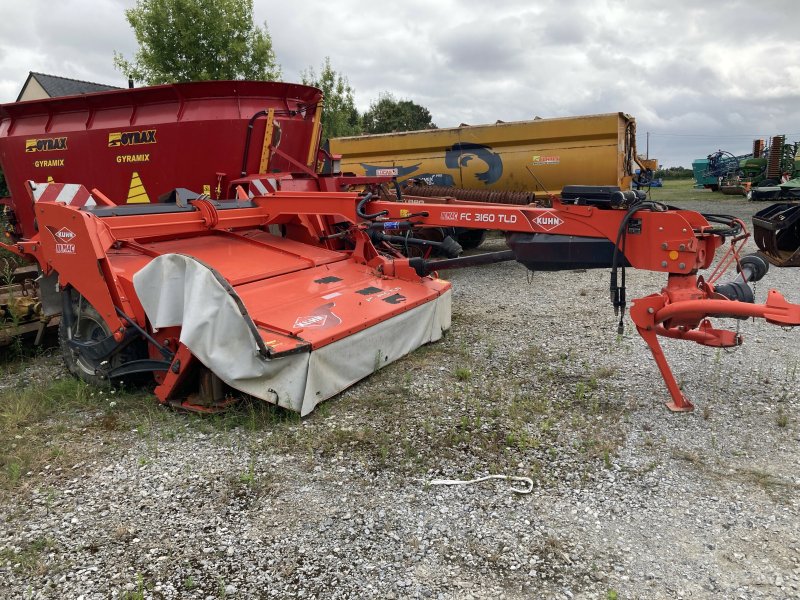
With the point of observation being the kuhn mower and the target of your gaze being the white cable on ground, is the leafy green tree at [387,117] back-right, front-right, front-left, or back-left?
back-left

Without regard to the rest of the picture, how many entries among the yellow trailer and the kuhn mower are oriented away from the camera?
0

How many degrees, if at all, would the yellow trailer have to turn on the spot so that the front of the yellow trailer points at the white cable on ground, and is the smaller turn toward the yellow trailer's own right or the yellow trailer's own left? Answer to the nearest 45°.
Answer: approximately 45° to the yellow trailer's own right

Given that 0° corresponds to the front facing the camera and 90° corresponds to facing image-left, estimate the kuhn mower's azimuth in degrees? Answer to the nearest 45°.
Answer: approximately 315°

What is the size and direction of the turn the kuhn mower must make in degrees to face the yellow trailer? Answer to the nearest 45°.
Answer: approximately 90° to its left

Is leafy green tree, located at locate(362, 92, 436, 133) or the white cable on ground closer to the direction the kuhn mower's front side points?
the white cable on ground

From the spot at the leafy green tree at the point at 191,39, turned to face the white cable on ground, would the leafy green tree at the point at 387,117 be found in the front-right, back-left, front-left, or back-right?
back-left

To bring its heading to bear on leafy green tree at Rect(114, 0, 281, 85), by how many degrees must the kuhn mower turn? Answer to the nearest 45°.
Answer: approximately 135° to its left

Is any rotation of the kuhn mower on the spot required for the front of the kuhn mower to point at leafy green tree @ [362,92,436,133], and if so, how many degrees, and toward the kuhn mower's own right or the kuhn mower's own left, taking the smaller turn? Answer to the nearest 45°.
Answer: approximately 135° to the kuhn mower's own left
